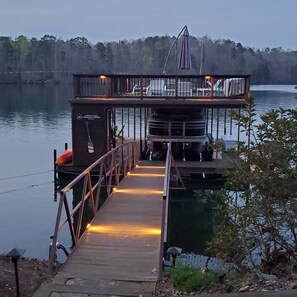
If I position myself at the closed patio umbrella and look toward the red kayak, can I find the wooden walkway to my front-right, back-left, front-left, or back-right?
front-left

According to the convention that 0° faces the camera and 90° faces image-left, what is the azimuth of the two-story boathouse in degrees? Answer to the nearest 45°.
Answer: approximately 0°

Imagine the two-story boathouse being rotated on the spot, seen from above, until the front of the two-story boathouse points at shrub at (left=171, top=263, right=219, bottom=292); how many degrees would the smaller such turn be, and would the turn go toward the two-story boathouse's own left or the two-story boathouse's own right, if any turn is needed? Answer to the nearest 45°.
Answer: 0° — it already faces it

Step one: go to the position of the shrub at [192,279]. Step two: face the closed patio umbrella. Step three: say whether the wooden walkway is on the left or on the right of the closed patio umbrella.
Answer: left
